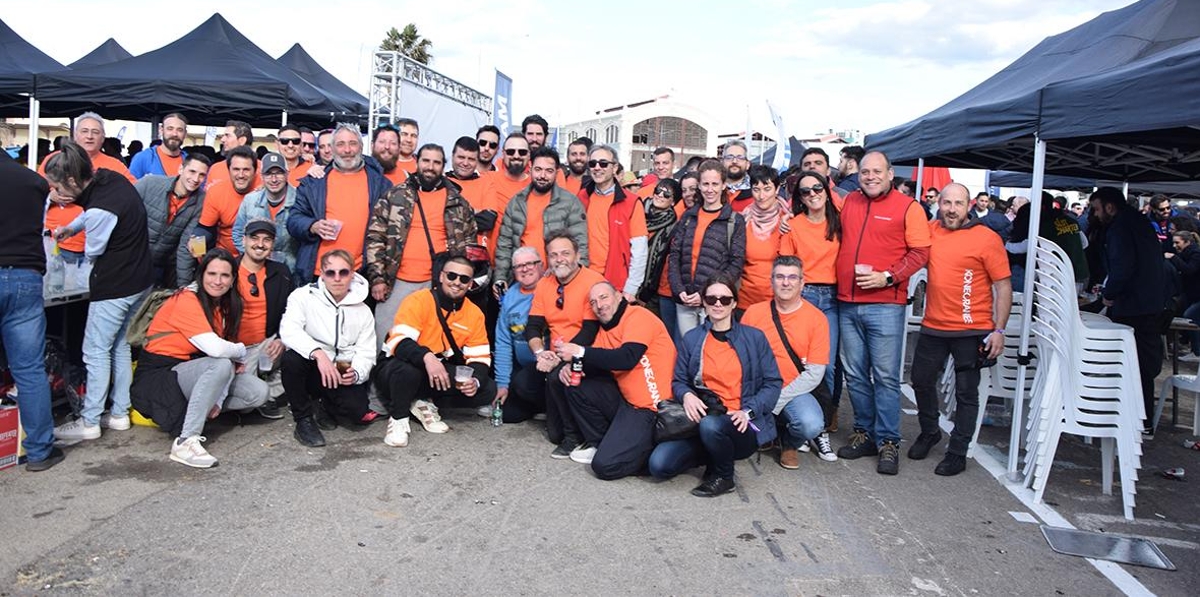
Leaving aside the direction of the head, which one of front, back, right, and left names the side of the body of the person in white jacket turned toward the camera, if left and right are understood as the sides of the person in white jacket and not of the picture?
front

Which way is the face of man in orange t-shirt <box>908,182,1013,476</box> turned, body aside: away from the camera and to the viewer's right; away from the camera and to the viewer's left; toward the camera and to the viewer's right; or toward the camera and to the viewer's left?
toward the camera and to the viewer's left

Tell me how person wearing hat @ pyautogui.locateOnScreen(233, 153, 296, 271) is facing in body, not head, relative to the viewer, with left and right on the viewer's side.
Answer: facing the viewer

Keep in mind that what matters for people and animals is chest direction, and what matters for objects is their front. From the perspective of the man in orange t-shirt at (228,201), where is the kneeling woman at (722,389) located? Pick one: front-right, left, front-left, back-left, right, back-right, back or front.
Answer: front

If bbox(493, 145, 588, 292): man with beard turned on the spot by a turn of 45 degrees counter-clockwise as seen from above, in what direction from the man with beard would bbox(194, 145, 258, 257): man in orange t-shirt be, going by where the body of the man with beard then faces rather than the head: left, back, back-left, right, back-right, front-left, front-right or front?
back-right

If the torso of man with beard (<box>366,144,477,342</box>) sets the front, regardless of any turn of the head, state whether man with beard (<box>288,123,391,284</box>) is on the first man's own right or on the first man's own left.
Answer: on the first man's own right

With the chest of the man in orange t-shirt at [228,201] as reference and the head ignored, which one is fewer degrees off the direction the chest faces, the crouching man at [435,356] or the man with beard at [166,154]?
the crouching man

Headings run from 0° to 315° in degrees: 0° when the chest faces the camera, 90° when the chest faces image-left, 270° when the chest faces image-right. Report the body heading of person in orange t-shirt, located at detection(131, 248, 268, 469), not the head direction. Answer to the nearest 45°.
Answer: approximately 315°

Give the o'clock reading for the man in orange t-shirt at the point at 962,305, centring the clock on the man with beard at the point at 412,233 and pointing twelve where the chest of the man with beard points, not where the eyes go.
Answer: The man in orange t-shirt is roughly at 10 o'clock from the man with beard.
